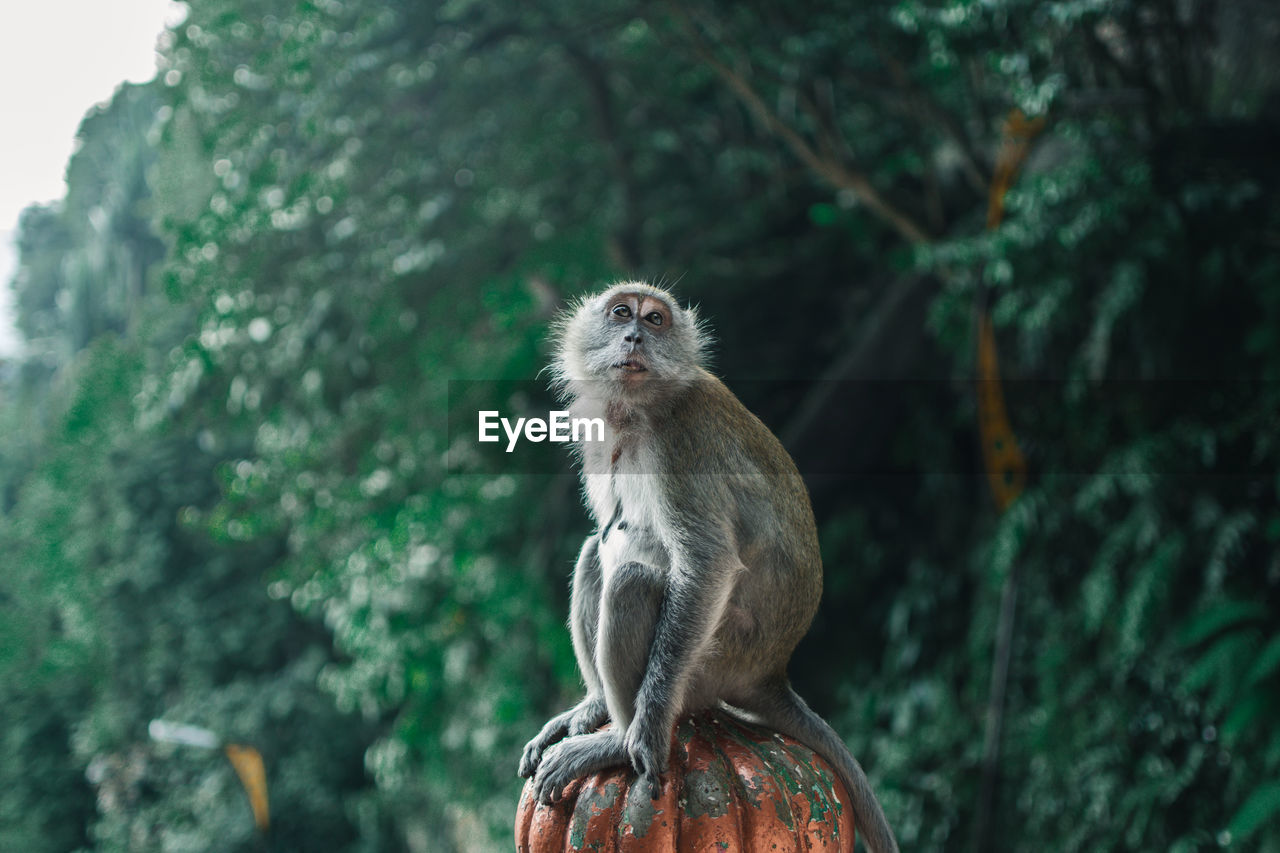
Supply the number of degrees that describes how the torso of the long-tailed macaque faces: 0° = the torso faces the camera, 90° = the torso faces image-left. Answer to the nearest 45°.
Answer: approximately 45°

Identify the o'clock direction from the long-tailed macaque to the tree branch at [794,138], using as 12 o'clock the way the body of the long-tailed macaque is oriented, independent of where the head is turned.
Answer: The tree branch is roughly at 5 o'clock from the long-tailed macaque.
